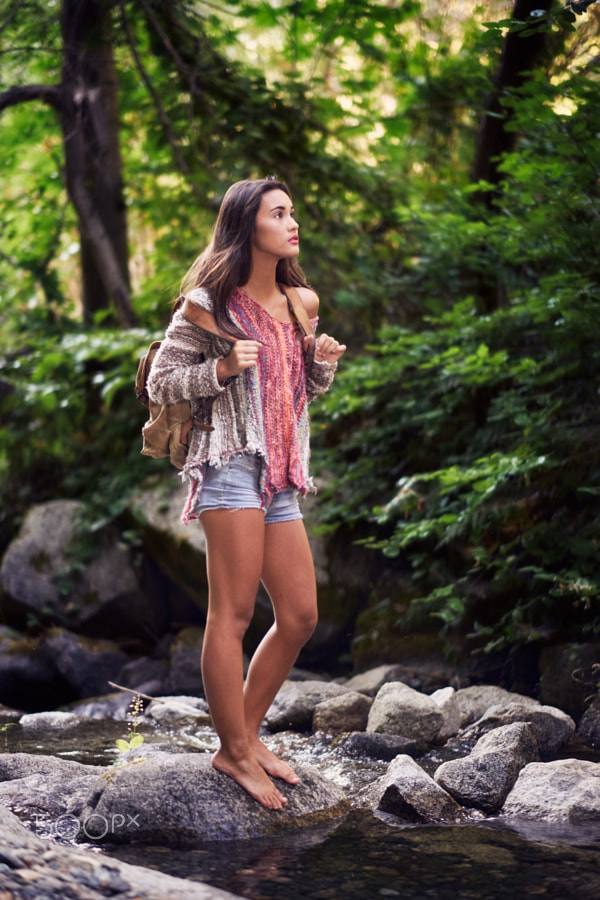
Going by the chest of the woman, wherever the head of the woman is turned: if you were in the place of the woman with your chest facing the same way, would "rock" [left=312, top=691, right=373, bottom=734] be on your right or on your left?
on your left

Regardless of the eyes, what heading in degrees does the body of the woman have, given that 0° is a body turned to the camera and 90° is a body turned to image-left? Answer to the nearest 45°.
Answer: approximately 315°

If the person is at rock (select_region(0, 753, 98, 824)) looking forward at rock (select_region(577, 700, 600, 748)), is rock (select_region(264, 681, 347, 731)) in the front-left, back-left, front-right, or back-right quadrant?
front-left

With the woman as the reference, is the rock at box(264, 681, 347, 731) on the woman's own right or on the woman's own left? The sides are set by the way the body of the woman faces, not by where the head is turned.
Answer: on the woman's own left

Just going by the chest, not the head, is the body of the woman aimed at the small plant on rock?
no

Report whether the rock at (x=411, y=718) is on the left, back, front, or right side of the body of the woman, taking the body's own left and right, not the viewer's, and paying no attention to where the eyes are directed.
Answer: left

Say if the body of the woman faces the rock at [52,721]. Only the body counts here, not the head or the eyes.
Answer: no

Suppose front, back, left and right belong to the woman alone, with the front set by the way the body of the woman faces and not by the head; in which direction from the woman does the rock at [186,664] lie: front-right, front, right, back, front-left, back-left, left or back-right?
back-left

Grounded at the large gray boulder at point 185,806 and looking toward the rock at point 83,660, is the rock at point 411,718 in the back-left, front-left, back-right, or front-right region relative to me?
front-right

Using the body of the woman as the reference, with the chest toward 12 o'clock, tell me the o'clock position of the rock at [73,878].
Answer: The rock is roughly at 2 o'clock from the woman.

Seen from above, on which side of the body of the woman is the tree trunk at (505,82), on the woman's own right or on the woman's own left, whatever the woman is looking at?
on the woman's own left
